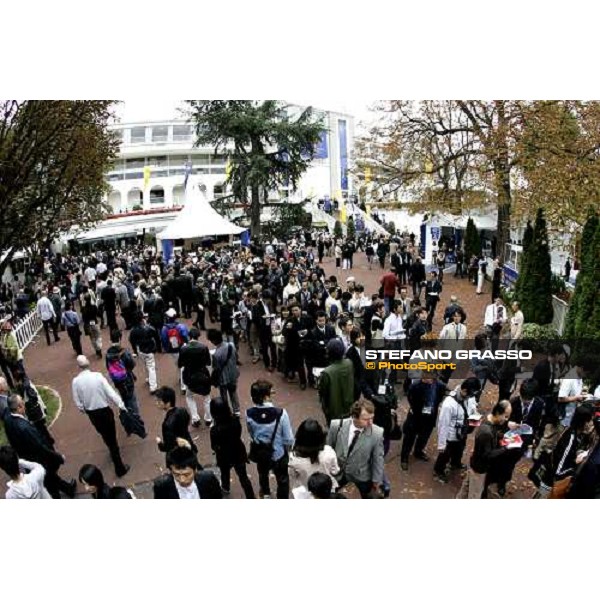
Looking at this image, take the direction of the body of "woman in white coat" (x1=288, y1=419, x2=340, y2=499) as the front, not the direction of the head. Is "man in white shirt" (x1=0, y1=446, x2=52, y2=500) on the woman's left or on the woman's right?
on the woman's left

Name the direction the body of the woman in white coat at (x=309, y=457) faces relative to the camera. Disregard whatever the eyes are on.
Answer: away from the camera

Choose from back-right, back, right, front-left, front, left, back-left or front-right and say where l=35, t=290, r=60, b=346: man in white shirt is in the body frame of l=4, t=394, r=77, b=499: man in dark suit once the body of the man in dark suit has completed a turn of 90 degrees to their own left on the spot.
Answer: front-right

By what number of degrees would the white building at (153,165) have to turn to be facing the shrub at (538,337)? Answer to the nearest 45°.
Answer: approximately 45° to its left

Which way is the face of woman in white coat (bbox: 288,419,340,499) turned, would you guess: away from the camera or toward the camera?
away from the camera

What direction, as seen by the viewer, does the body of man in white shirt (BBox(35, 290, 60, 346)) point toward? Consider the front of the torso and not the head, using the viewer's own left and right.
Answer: facing away from the viewer
